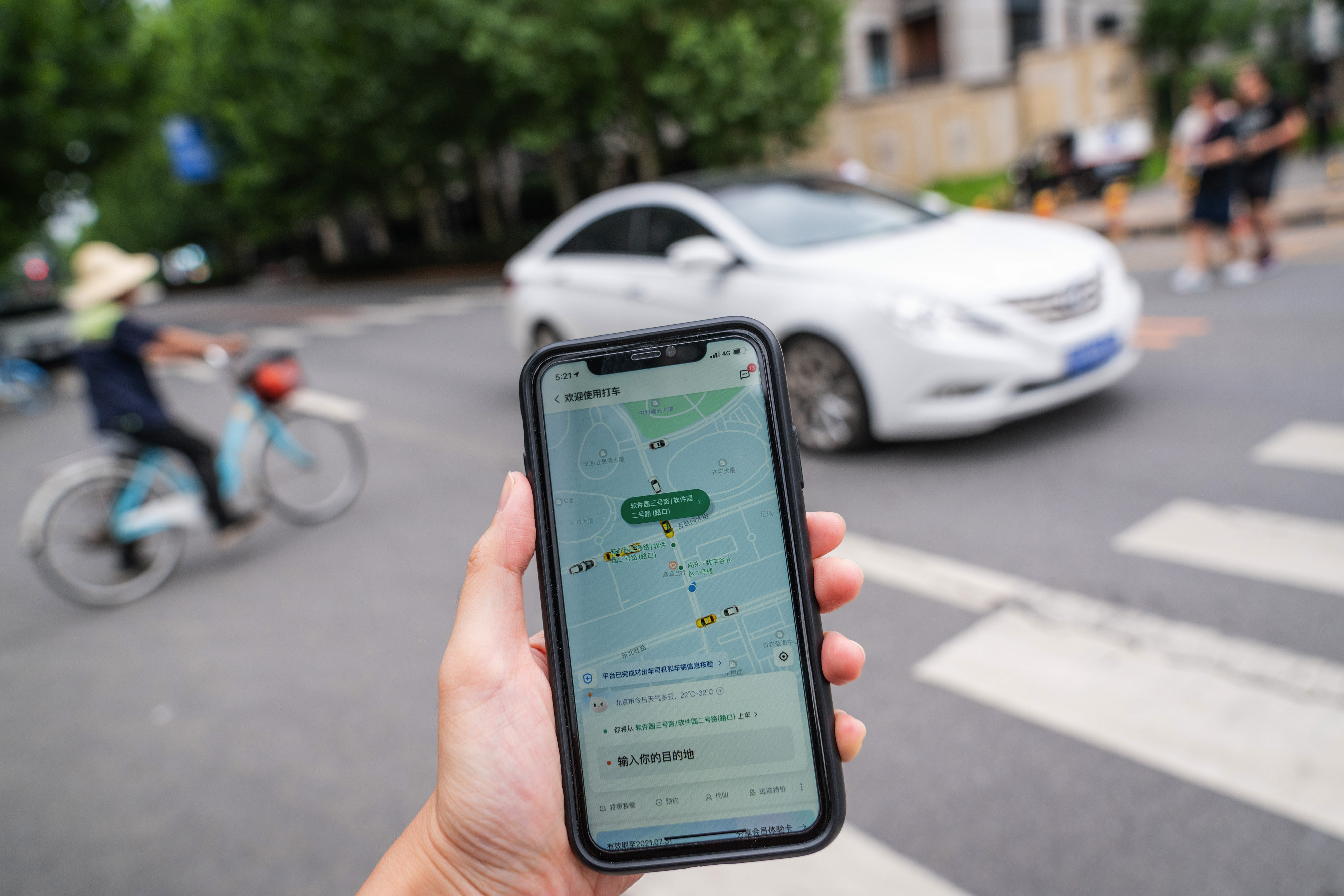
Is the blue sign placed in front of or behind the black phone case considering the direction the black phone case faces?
behind

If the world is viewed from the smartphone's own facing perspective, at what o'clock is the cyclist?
The cyclist is roughly at 5 o'clock from the smartphone.

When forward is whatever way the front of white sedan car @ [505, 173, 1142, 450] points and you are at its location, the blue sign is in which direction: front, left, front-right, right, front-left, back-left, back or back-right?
back

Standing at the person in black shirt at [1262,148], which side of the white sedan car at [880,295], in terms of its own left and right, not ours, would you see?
left

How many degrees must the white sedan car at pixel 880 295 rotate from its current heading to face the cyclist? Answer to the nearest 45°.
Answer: approximately 135° to its right

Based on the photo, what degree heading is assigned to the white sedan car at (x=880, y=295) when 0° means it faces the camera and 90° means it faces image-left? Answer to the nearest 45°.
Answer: approximately 315°

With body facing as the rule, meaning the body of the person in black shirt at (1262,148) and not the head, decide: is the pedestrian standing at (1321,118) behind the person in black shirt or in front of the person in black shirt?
behind

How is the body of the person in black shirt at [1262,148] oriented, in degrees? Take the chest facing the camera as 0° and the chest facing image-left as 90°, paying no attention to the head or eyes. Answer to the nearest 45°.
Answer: approximately 45°
